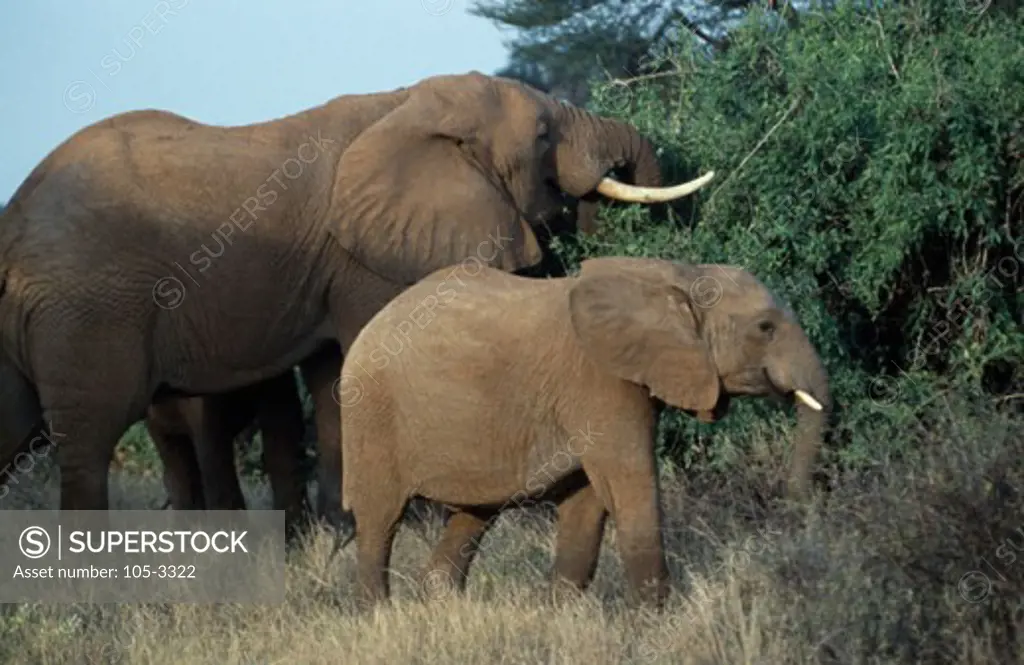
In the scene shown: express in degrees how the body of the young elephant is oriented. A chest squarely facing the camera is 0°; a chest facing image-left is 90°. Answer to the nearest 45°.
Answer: approximately 270°

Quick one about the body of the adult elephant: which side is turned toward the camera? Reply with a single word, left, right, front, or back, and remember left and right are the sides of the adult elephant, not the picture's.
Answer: right

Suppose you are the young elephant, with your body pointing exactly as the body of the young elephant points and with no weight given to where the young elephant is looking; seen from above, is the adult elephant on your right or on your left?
on your left

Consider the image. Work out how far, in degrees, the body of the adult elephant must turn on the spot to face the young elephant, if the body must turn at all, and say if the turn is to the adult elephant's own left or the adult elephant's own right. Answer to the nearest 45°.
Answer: approximately 45° to the adult elephant's own right

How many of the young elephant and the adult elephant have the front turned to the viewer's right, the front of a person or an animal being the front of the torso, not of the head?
2
